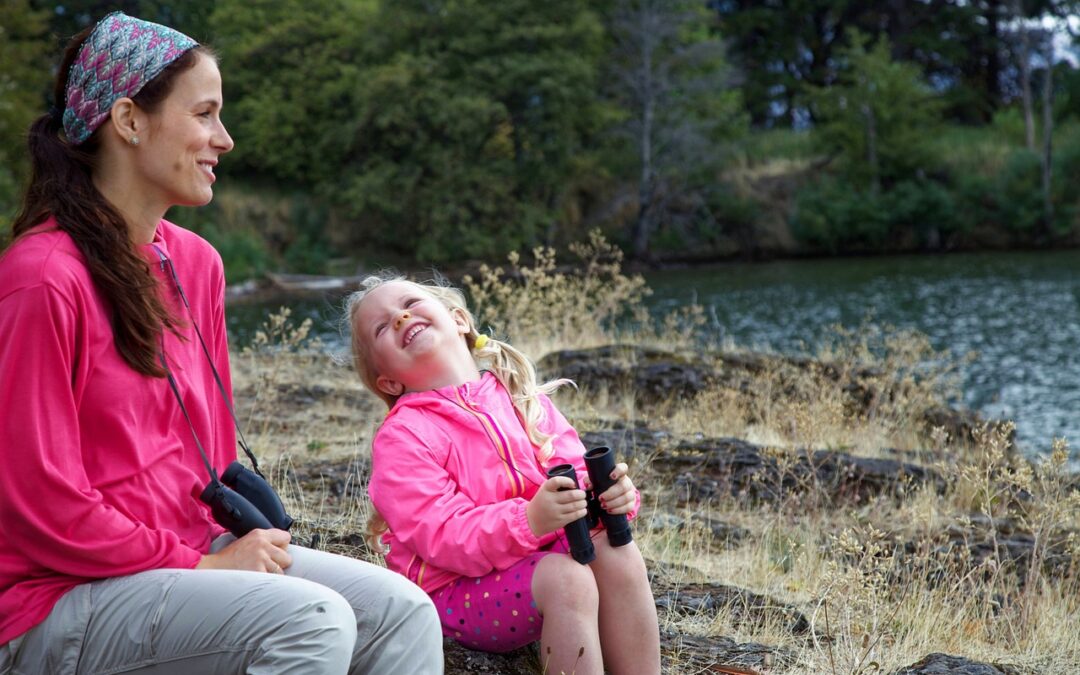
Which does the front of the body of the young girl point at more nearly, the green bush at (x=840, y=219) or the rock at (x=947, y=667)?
the rock

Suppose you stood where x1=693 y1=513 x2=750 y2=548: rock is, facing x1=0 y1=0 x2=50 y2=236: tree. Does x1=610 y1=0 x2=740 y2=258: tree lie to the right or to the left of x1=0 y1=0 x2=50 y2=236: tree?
right

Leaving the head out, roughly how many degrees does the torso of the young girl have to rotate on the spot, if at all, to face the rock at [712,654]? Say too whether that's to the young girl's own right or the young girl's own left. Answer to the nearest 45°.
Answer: approximately 90° to the young girl's own left

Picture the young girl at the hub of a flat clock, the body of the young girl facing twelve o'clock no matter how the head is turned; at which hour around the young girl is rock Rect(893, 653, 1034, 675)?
The rock is roughly at 10 o'clock from the young girl.

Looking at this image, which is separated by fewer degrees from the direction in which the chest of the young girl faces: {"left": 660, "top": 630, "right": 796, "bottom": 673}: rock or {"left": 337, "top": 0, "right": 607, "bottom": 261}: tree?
the rock

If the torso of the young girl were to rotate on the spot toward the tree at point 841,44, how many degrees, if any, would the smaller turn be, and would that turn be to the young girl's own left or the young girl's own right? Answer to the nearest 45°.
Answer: approximately 135° to the young girl's own left

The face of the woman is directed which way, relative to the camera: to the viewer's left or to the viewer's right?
to the viewer's right

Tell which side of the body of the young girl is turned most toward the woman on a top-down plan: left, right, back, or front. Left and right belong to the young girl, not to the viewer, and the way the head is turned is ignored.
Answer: right

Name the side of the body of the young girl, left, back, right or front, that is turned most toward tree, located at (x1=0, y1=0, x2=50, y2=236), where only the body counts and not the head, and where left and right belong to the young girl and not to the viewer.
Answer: back

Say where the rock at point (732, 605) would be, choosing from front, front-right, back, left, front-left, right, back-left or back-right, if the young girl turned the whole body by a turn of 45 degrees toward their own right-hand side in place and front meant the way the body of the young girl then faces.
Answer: back-left

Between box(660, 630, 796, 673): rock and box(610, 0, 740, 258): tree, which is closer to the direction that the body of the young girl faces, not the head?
the rock

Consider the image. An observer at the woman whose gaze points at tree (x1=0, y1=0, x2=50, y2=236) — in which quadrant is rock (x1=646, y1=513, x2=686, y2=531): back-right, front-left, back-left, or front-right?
front-right

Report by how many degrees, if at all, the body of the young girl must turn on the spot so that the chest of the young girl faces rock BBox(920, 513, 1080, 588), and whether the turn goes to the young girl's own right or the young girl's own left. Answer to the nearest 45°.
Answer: approximately 90° to the young girl's own left

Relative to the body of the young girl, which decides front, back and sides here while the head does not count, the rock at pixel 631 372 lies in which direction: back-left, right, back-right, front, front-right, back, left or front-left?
back-left

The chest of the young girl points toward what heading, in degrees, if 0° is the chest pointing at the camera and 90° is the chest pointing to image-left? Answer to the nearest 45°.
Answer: approximately 315°

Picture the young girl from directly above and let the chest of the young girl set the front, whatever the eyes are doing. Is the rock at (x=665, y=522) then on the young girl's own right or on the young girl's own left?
on the young girl's own left
